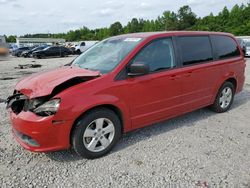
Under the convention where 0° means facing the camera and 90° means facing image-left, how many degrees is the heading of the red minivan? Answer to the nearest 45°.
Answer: approximately 45°

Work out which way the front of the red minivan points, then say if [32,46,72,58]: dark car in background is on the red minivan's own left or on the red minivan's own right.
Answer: on the red minivan's own right
